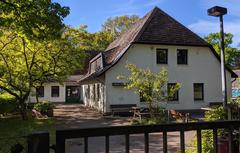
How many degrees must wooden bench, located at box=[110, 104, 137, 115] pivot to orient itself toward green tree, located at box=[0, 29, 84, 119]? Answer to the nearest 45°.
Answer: approximately 90° to its right

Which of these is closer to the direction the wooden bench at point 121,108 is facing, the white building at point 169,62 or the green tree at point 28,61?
the green tree

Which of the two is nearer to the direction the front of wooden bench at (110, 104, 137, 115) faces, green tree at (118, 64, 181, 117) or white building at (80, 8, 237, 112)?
the green tree

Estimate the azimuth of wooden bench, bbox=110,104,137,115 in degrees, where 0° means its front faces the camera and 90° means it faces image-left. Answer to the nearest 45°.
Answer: approximately 0°

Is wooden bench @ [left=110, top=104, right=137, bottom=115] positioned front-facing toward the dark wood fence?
yes

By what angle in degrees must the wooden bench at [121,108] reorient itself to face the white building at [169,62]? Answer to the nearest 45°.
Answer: approximately 135° to its left
